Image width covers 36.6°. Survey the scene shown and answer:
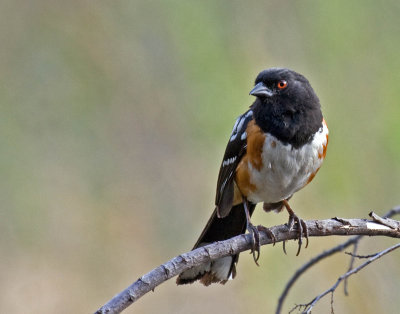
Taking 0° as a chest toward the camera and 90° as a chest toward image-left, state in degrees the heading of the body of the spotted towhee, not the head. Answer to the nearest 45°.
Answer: approximately 315°
